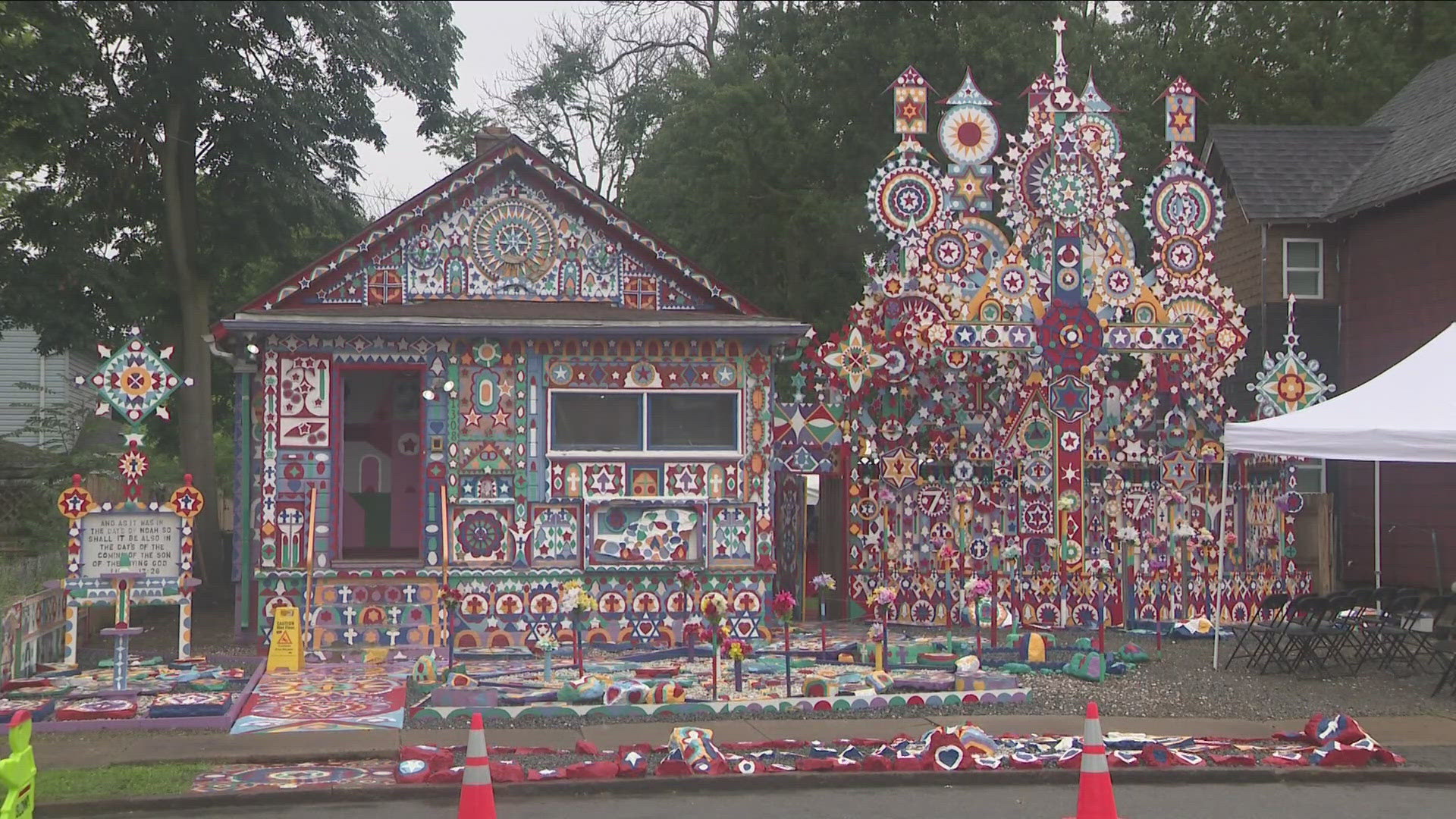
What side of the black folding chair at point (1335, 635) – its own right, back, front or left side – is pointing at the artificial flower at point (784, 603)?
front

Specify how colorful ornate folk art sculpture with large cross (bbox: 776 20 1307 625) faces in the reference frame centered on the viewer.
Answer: facing the viewer

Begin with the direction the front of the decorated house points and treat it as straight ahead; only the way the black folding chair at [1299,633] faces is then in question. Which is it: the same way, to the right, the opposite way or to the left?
to the right

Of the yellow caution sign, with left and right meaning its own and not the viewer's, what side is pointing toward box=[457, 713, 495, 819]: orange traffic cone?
front

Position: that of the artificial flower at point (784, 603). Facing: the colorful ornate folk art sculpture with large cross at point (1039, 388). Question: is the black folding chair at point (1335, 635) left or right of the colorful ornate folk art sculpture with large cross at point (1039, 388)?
right

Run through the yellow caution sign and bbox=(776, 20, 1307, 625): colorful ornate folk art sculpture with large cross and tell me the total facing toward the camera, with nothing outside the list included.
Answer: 2

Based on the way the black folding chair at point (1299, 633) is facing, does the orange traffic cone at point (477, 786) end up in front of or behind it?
in front

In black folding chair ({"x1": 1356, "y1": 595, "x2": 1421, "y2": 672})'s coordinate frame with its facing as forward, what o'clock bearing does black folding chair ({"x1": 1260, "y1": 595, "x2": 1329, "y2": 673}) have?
black folding chair ({"x1": 1260, "y1": 595, "x2": 1329, "y2": 673}) is roughly at 12 o'clock from black folding chair ({"x1": 1356, "y1": 595, "x2": 1421, "y2": 672}).

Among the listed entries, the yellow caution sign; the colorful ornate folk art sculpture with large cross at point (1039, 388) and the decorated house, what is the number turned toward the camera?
3

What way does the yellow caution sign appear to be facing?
toward the camera

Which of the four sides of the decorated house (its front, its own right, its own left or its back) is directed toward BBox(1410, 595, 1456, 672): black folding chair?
left

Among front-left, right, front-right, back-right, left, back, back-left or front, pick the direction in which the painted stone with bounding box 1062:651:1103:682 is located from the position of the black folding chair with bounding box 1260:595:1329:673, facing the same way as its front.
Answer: front

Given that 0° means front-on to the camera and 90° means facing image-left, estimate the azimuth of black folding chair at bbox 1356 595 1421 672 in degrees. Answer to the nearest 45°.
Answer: approximately 45°

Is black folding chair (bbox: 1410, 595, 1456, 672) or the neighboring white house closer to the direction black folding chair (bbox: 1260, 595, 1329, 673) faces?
the neighboring white house

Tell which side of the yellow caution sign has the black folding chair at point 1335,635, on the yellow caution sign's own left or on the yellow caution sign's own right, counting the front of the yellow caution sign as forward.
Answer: on the yellow caution sign's own left

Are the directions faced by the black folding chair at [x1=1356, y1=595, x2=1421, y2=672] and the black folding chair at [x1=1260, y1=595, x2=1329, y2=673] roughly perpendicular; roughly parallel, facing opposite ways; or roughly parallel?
roughly parallel

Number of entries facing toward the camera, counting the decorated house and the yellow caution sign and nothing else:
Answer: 2

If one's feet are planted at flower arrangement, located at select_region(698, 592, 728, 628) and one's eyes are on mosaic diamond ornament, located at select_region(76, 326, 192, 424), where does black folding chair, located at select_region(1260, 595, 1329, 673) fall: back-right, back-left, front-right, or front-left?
back-right

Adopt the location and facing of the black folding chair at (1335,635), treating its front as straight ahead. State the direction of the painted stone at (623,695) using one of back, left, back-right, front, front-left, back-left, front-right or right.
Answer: front

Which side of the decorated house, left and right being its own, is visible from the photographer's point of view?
front

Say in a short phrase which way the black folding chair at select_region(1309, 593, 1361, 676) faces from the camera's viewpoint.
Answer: facing the viewer and to the left of the viewer
